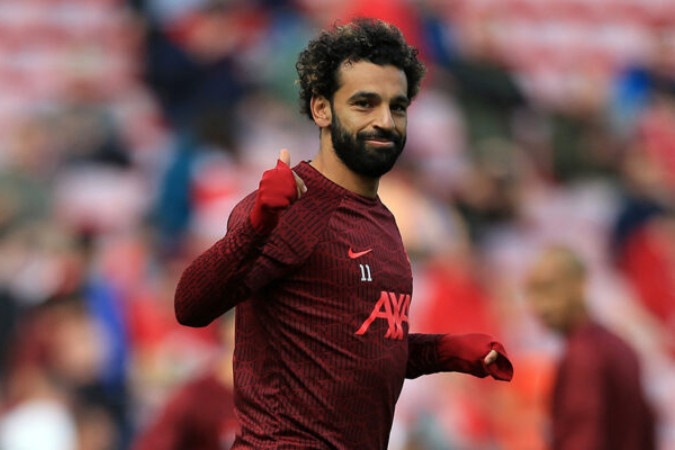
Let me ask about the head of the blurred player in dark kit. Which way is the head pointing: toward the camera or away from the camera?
toward the camera

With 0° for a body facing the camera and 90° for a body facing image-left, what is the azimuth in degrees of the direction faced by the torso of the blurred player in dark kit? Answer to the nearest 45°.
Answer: approximately 45°

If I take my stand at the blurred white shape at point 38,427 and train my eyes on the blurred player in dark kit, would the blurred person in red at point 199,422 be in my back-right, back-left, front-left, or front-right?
front-right

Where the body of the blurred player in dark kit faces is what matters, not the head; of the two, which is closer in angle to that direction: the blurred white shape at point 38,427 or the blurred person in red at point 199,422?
the blurred person in red

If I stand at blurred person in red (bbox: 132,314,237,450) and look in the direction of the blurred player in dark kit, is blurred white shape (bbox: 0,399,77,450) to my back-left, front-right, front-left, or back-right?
back-left

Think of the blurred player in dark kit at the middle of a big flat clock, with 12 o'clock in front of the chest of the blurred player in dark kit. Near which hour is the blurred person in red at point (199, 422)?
The blurred person in red is roughly at 1 o'clock from the blurred player in dark kit.

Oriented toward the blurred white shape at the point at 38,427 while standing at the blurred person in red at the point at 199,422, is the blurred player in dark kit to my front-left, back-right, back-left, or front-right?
back-right
